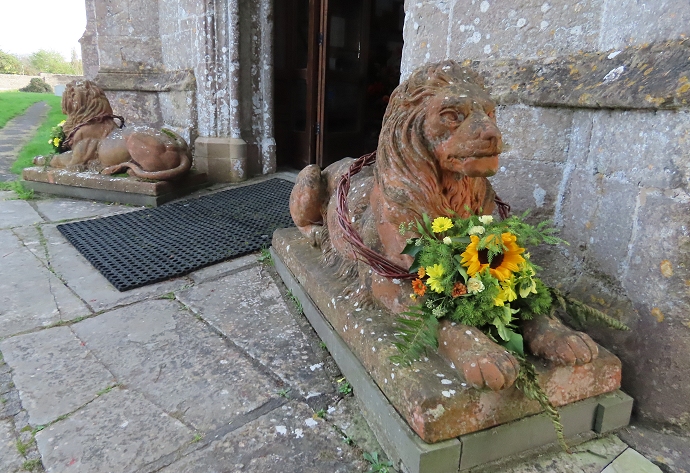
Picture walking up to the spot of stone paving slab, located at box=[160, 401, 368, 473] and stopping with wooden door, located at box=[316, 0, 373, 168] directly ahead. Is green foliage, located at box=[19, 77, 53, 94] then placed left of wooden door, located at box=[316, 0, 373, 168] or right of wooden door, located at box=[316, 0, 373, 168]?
left

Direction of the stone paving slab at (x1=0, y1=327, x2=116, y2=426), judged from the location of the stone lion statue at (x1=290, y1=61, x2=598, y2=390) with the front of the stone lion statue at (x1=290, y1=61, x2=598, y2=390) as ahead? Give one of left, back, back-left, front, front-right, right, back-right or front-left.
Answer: back-right

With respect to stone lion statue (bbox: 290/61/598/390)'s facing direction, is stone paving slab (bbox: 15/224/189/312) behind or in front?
behind

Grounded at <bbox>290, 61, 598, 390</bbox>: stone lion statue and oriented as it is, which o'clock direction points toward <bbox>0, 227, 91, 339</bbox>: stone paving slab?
The stone paving slab is roughly at 5 o'clock from the stone lion statue.

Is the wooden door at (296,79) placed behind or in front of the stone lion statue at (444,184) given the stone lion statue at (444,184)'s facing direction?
behind

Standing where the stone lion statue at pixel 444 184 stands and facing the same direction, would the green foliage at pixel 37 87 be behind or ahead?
behind

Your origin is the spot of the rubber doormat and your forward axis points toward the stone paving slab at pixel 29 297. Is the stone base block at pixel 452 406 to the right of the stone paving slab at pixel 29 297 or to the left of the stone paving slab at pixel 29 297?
left

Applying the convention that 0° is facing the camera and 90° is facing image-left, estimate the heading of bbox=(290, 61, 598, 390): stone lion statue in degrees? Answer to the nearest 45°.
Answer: approximately 315°

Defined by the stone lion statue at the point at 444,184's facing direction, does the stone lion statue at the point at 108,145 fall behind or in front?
behind

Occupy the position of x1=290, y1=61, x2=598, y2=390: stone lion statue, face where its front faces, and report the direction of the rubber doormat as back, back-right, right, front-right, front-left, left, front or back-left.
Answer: back
